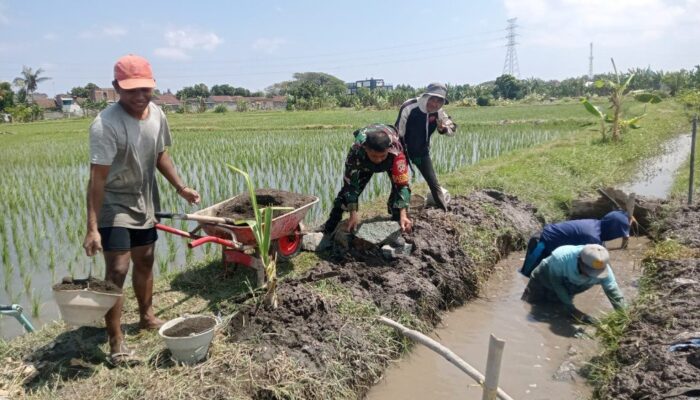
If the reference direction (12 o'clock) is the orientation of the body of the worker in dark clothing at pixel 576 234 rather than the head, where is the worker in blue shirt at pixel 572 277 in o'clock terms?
The worker in blue shirt is roughly at 3 o'clock from the worker in dark clothing.

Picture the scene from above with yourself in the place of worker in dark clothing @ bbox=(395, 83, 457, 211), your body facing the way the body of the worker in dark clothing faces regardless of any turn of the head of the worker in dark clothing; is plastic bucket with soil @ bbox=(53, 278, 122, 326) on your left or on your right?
on your right

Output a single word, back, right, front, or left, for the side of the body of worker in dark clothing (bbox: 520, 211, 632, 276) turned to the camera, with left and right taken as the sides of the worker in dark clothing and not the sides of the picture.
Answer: right

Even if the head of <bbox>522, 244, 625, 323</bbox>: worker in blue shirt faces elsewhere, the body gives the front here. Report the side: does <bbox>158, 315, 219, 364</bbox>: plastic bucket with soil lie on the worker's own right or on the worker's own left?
on the worker's own right

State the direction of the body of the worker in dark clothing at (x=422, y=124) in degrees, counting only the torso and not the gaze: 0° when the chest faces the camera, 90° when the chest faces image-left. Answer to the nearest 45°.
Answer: approximately 315°

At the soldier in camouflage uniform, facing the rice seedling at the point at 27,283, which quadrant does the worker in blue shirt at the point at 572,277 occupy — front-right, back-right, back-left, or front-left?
back-left

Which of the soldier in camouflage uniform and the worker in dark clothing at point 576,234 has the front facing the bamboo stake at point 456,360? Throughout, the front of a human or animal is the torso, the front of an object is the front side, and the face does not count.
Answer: the soldier in camouflage uniform

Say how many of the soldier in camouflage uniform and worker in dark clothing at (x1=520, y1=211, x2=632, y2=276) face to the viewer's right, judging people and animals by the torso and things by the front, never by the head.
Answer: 1

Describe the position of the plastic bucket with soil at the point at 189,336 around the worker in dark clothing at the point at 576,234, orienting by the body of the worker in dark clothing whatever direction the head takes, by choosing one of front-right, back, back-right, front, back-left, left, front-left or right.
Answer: back-right

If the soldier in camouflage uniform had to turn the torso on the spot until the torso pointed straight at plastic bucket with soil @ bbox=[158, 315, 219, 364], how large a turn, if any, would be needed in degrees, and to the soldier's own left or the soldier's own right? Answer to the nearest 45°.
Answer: approximately 45° to the soldier's own right
